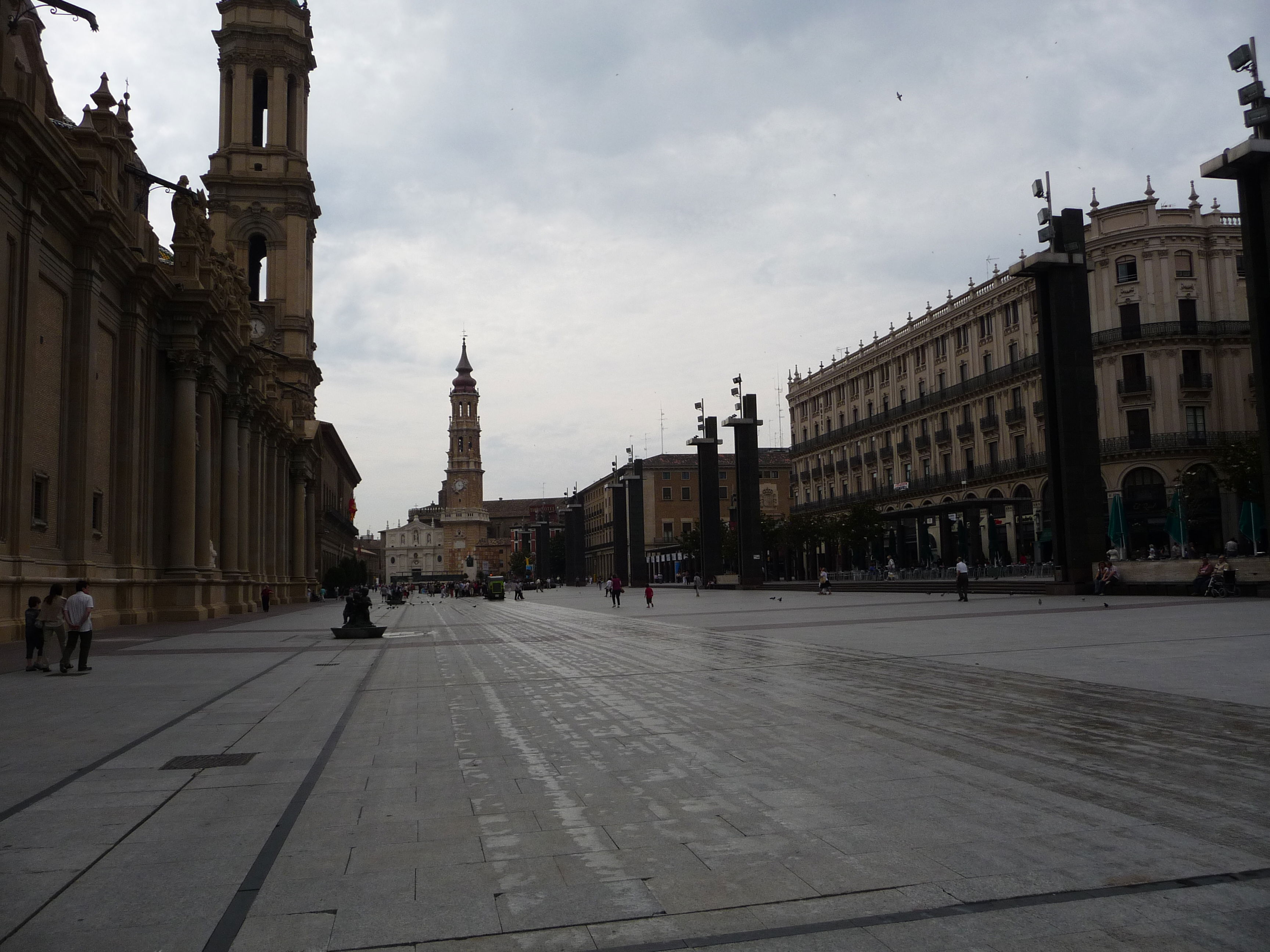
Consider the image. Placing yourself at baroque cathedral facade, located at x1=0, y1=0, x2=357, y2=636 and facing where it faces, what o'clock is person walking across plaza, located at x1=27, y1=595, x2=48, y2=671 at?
The person walking across plaza is roughly at 3 o'clock from the baroque cathedral facade.

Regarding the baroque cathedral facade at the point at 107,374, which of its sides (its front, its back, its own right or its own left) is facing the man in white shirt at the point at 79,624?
right

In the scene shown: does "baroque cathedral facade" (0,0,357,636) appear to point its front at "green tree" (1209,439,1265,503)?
yes

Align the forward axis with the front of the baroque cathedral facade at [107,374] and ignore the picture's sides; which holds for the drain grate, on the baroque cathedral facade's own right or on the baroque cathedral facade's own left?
on the baroque cathedral facade's own right

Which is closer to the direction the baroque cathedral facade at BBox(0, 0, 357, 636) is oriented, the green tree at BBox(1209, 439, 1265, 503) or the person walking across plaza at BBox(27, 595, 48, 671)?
the green tree

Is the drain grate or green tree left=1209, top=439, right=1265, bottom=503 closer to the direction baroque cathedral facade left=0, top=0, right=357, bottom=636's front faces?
the green tree

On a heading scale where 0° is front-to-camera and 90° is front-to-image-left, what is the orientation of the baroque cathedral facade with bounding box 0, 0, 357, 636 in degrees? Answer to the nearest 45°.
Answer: approximately 270°

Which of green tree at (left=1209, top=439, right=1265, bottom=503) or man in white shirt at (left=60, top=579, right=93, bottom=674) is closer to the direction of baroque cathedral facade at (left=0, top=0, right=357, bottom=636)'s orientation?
the green tree

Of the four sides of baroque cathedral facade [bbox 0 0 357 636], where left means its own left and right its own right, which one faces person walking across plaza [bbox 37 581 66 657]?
right
